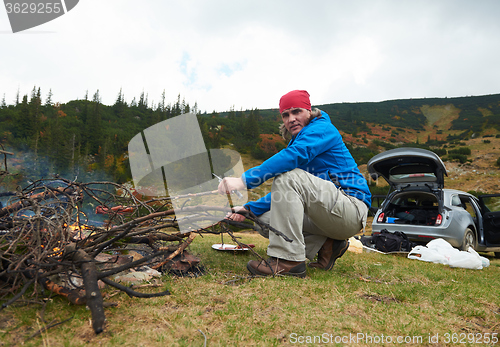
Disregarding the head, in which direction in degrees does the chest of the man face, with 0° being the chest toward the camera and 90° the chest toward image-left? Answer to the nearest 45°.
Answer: approximately 90°

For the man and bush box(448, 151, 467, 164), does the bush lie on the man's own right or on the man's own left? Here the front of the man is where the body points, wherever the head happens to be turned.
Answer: on the man's own right
